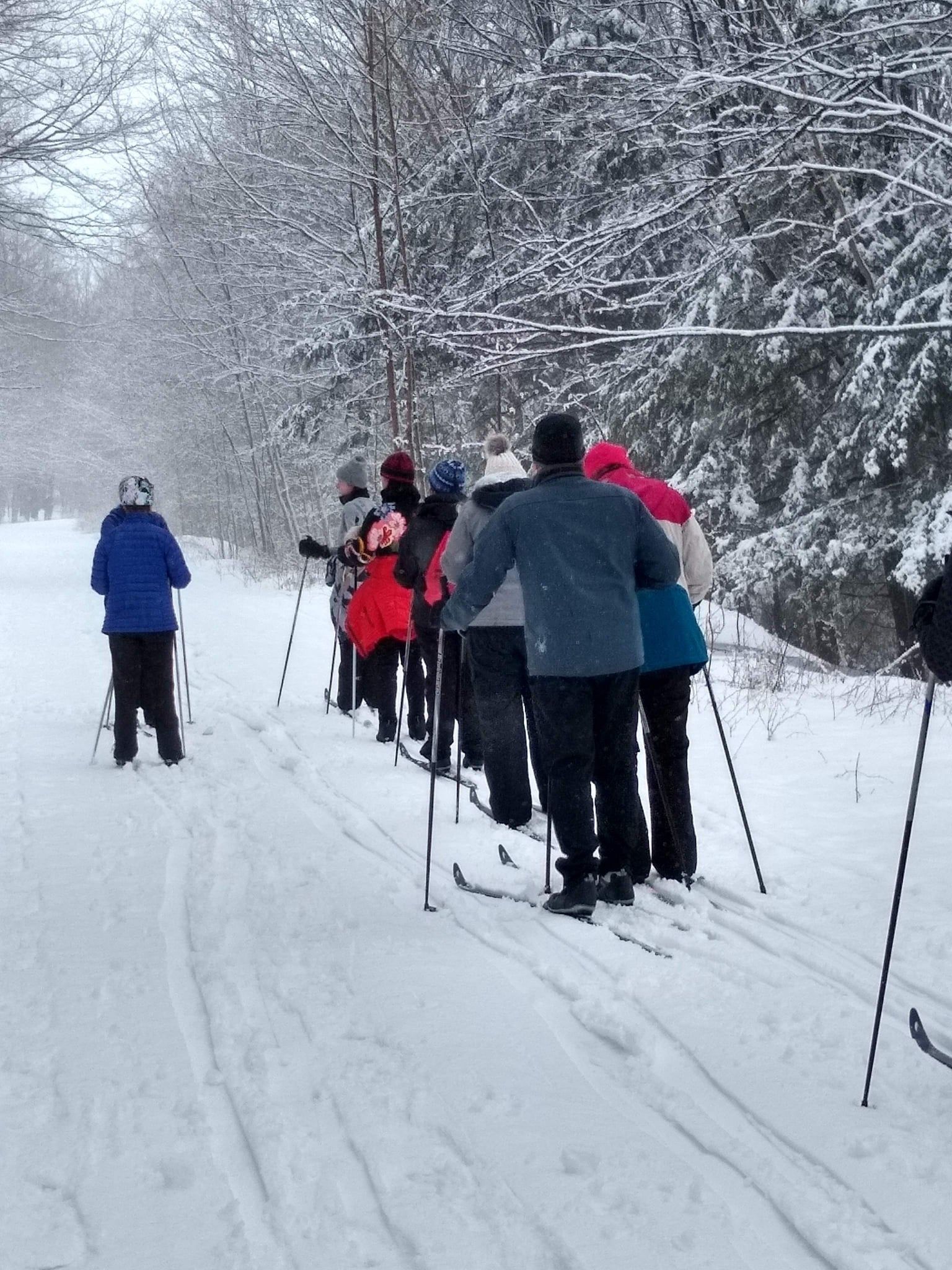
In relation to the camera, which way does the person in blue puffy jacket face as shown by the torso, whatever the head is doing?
away from the camera

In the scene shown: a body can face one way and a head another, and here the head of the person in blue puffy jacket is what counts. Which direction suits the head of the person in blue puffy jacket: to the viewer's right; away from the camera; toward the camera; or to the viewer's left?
away from the camera

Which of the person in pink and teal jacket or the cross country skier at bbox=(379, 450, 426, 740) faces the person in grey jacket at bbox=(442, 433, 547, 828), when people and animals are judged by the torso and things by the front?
the person in pink and teal jacket

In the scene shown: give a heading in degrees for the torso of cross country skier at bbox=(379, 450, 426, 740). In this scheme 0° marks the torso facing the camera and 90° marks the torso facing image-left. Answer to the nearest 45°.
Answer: approximately 135°

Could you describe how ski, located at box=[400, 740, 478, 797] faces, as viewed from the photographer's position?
facing away from the viewer and to the left of the viewer

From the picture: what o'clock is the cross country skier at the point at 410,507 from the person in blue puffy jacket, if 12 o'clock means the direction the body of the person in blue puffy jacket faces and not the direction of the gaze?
The cross country skier is roughly at 3 o'clock from the person in blue puffy jacket.

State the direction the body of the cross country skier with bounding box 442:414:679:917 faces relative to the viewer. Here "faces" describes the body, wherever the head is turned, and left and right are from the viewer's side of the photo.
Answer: facing away from the viewer and to the left of the viewer

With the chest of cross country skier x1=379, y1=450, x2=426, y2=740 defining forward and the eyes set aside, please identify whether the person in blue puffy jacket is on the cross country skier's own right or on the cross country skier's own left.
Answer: on the cross country skier's own left

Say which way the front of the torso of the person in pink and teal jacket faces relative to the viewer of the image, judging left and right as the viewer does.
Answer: facing away from the viewer and to the left of the viewer
